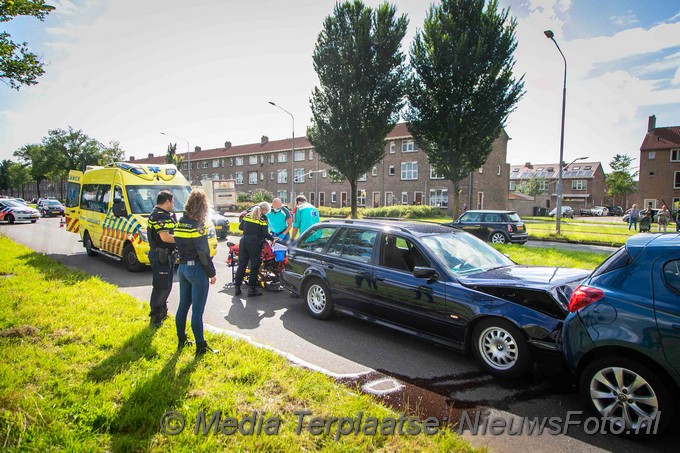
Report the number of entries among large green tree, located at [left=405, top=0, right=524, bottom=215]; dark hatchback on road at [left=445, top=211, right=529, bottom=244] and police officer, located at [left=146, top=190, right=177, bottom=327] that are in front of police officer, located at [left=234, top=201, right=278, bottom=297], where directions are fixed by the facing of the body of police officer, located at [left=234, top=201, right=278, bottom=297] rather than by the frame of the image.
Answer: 2

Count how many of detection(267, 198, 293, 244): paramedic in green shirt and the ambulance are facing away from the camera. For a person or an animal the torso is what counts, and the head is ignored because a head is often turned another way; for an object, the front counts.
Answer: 0

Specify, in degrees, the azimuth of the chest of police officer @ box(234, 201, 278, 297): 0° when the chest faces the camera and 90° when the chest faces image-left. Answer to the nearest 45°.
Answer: approximately 225°

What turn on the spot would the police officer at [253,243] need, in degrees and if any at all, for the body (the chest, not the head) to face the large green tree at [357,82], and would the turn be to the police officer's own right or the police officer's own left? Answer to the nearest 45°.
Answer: approximately 45° to the police officer's own left

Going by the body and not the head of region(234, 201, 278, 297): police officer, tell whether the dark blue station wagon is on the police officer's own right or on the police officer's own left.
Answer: on the police officer's own right

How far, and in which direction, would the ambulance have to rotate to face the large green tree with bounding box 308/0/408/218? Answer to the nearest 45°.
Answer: approximately 90° to its left

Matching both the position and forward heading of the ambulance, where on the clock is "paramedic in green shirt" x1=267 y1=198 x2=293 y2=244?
The paramedic in green shirt is roughly at 12 o'clock from the ambulance.

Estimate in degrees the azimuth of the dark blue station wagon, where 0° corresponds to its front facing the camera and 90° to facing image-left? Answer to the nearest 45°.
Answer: approximately 315°

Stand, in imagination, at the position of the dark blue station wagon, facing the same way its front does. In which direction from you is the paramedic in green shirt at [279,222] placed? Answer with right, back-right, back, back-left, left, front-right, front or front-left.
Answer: back

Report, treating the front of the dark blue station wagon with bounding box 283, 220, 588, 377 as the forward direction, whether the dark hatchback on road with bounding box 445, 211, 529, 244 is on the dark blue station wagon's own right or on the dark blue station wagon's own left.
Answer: on the dark blue station wagon's own left

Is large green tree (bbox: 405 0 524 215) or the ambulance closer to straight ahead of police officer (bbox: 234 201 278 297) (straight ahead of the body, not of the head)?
the large green tree

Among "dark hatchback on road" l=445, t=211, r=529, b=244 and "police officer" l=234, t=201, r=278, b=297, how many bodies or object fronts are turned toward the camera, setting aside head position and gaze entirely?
0
